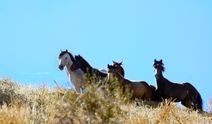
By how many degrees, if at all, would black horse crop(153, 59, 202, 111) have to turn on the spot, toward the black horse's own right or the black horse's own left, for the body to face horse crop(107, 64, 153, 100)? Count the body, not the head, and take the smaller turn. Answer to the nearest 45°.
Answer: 0° — it already faces it

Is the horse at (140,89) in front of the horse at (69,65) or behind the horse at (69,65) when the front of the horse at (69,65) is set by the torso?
behind

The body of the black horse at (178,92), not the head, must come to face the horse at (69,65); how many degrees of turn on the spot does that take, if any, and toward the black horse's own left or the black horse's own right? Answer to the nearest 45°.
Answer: approximately 45° to the black horse's own left

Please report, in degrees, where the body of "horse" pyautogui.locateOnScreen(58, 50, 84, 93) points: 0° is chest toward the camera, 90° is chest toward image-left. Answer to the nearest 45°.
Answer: approximately 45°

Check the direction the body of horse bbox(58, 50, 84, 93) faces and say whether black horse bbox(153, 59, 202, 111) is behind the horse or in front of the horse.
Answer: behind

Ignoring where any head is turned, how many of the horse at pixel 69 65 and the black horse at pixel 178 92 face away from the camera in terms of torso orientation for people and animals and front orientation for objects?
0

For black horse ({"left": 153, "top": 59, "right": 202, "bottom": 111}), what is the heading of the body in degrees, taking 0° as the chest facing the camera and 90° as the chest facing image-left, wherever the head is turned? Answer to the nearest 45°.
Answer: approximately 90°
